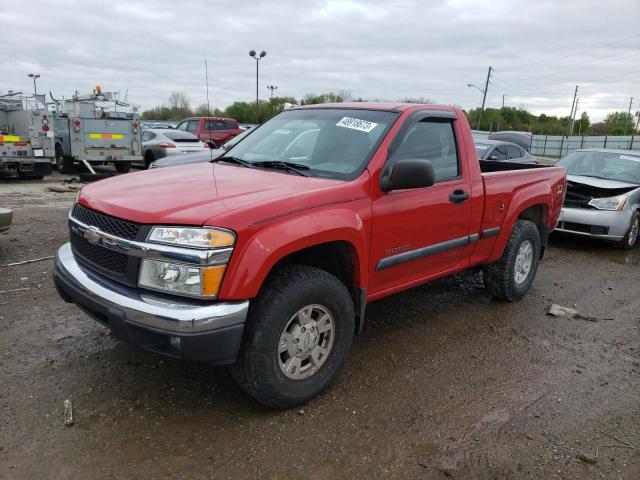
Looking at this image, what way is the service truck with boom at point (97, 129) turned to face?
away from the camera

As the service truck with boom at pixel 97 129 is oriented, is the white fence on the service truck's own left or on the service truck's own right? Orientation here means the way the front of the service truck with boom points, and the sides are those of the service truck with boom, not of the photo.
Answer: on the service truck's own right

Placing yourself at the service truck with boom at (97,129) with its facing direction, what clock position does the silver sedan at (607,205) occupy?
The silver sedan is roughly at 5 o'clock from the service truck with boom.

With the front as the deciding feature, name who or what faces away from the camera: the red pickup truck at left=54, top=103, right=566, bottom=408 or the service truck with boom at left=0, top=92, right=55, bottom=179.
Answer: the service truck with boom

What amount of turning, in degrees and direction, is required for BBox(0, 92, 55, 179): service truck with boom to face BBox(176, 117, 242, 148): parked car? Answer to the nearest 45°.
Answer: approximately 45° to its right

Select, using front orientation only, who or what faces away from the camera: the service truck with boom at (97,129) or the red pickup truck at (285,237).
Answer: the service truck with boom

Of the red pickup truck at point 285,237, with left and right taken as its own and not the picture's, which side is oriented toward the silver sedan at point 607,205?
back

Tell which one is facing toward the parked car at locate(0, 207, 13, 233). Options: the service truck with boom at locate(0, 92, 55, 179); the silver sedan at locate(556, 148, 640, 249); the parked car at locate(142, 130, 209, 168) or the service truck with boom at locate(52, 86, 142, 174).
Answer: the silver sedan

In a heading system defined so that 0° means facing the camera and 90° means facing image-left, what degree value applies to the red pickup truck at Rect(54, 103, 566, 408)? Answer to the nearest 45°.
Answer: approximately 45°

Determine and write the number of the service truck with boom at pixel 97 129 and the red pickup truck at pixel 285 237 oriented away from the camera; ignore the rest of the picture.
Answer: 1

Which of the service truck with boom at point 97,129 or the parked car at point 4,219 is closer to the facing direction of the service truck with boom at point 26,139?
the service truck with boom

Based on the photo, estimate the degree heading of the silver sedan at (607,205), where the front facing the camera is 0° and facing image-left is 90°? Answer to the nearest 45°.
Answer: approximately 45°

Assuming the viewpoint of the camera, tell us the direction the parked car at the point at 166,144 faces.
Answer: facing away from the viewer and to the left of the viewer

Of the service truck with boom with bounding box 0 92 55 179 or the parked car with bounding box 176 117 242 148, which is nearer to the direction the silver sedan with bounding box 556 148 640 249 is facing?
the service truck with boom

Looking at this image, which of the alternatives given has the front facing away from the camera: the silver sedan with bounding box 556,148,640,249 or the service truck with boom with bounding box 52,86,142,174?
the service truck with boom

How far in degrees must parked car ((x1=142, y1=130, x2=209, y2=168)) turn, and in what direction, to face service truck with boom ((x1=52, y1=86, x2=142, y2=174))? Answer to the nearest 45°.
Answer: approximately 45° to its left
